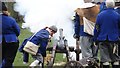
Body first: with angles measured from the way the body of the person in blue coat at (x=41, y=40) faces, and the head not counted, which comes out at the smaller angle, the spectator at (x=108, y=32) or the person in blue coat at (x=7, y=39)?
the spectator

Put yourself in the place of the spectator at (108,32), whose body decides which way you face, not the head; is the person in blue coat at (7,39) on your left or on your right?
on your left

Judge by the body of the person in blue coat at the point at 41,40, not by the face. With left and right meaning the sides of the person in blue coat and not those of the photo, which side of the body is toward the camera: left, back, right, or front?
right

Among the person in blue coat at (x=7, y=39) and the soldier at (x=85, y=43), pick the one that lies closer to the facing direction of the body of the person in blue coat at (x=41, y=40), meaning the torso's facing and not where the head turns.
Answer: the soldier

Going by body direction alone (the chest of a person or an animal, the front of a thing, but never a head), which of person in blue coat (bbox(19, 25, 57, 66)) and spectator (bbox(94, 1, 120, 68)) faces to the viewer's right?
the person in blue coat

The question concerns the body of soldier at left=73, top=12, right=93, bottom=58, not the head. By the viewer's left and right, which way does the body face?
facing to the left of the viewer

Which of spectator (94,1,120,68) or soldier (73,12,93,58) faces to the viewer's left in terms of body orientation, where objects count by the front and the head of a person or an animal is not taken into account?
soldier (73,12,93,58)

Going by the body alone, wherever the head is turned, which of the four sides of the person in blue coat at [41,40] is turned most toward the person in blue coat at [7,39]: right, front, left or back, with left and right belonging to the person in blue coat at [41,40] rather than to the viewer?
back

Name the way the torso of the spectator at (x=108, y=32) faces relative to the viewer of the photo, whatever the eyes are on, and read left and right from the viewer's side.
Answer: facing away from the viewer
